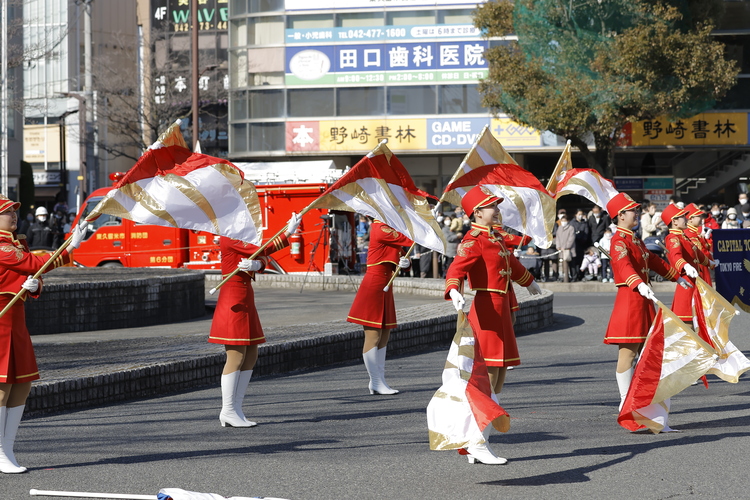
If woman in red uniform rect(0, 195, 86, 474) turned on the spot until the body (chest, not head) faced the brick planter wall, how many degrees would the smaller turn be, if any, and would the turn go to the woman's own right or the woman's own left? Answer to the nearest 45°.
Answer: approximately 90° to the woman's own left

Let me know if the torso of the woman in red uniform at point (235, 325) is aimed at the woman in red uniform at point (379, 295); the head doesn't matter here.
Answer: no

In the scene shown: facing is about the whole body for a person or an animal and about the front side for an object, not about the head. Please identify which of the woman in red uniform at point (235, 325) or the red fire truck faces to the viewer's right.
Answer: the woman in red uniform

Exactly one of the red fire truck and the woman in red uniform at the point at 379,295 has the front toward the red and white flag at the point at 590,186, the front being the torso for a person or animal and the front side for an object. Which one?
the woman in red uniform

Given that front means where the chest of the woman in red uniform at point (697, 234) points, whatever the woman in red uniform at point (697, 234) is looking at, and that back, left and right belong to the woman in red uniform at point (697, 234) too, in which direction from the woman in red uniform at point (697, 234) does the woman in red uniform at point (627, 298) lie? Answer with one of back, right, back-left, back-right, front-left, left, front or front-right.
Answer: right

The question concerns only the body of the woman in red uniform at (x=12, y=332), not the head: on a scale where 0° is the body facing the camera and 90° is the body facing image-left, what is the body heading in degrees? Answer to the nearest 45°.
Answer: approximately 270°

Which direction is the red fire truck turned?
to the viewer's left
